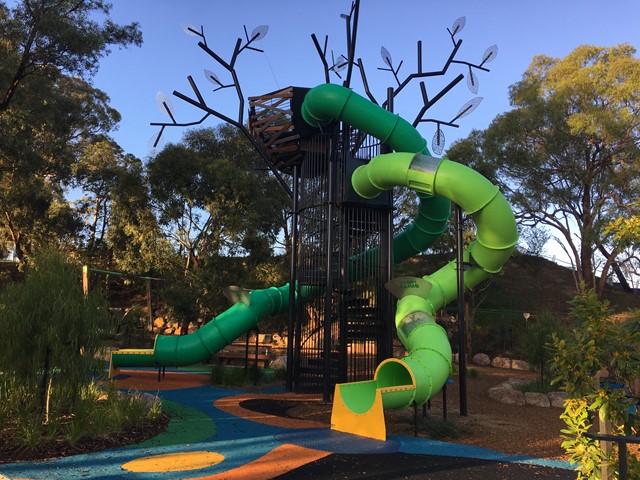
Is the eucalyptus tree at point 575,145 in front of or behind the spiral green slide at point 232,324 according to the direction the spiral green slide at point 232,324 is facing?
behind

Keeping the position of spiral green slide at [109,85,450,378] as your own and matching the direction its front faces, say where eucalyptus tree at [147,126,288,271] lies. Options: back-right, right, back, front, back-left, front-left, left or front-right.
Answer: right

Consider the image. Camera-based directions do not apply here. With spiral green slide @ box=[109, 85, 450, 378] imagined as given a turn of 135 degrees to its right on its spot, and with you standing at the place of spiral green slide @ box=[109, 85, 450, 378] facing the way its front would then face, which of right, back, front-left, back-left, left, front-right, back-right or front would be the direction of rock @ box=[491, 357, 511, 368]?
front

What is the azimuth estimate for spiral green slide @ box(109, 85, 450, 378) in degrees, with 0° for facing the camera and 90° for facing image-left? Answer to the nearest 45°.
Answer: approximately 90°

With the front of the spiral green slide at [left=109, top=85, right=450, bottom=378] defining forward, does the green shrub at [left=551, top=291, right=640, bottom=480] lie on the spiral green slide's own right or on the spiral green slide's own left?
on the spiral green slide's own left

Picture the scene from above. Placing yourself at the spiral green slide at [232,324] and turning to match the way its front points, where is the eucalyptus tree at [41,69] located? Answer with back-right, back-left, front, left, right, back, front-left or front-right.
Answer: front-right

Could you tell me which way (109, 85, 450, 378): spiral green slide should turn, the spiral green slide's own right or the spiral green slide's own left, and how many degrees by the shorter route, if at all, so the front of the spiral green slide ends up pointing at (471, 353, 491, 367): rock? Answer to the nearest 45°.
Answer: approximately 135° to the spiral green slide's own right

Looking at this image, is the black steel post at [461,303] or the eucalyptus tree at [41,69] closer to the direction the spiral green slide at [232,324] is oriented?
the eucalyptus tree

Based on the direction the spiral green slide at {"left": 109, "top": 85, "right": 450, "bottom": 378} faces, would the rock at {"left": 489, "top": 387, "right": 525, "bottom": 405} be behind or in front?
behind

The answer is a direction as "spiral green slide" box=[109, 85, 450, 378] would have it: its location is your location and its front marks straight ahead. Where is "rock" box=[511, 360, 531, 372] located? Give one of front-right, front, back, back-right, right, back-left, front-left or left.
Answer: back-right

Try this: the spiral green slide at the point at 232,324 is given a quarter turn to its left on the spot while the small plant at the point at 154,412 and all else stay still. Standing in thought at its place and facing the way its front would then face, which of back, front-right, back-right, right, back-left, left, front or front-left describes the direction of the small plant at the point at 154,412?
front
